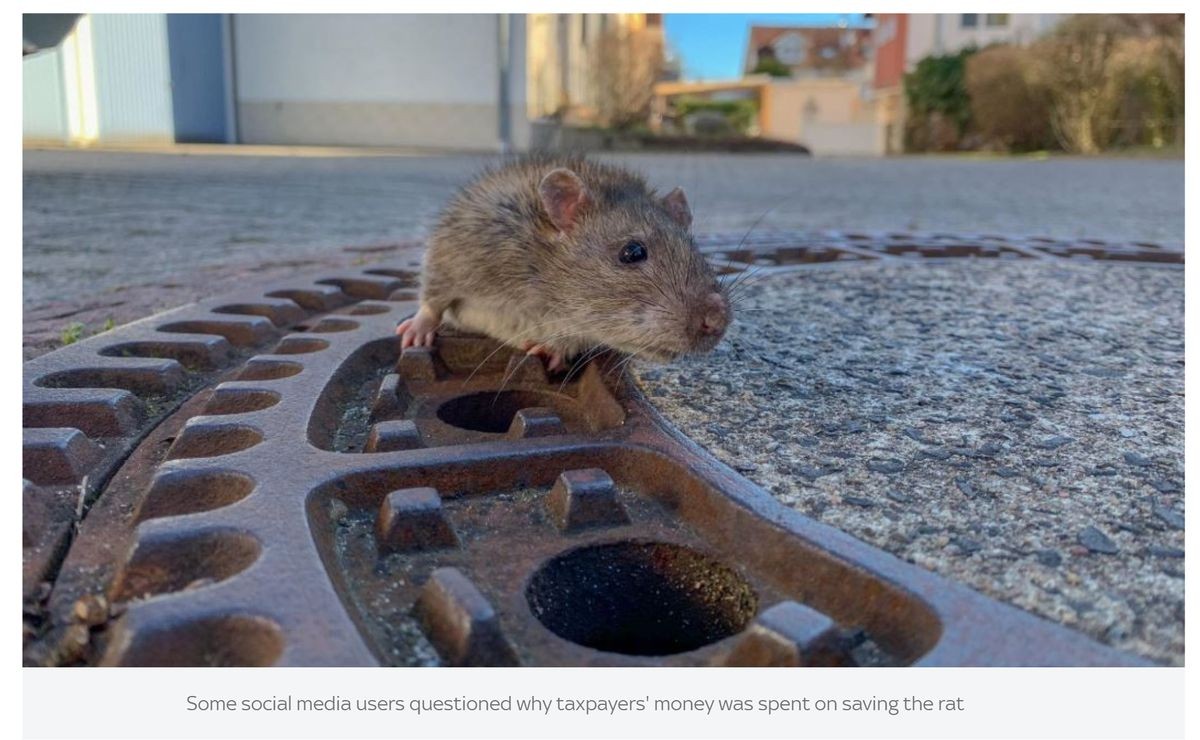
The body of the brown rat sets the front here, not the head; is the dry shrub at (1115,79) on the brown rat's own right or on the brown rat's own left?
on the brown rat's own left

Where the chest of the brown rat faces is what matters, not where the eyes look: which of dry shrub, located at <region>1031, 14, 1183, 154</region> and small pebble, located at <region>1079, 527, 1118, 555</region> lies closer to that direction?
the small pebble

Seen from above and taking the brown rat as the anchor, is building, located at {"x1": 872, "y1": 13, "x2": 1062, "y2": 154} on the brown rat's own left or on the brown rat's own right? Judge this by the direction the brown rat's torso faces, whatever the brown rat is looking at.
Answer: on the brown rat's own left

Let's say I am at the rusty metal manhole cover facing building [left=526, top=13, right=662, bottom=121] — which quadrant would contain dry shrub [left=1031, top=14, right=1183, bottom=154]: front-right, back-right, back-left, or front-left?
front-right

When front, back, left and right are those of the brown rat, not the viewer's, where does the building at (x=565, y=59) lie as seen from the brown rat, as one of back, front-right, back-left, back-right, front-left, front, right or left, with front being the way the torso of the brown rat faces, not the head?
back-left

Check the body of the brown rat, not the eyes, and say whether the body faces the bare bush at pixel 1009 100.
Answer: no

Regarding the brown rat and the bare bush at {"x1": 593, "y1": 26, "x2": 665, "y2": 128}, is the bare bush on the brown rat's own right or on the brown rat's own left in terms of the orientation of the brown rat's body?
on the brown rat's own left

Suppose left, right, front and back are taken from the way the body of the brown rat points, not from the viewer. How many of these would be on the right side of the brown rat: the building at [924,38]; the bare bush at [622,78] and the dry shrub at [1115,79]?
0

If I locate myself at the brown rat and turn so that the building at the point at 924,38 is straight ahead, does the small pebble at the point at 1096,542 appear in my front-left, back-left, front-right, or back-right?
back-right

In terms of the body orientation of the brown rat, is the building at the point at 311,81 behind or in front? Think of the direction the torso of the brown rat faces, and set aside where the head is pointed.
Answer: behind

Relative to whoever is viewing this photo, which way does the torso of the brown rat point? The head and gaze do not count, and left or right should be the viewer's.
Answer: facing the viewer and to the right of the viewer

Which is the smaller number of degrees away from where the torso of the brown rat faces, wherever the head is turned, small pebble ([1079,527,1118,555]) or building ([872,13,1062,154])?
the small pebble
